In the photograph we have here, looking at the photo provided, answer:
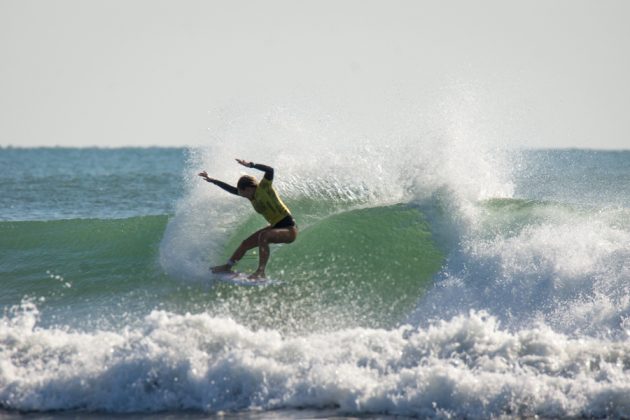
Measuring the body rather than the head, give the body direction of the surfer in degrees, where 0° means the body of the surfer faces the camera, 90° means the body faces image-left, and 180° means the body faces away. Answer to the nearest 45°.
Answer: approximately 90°
